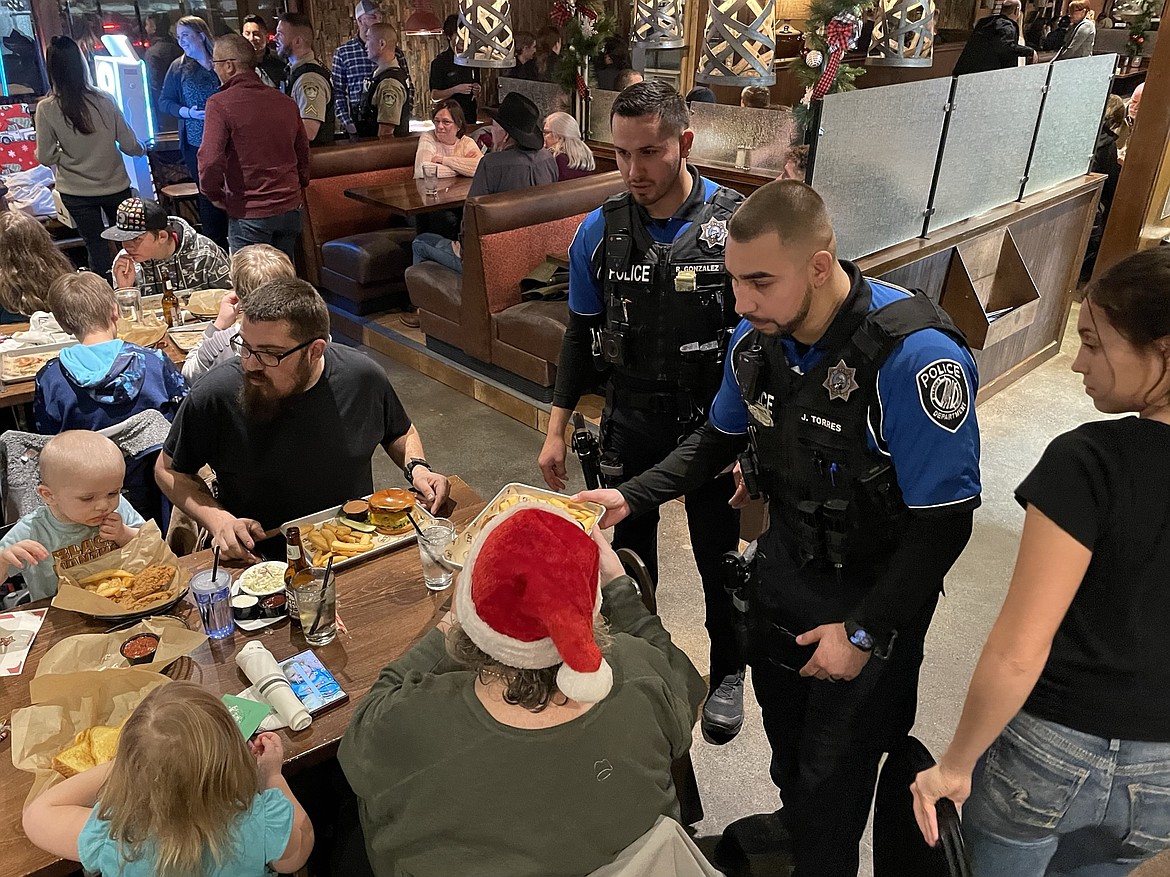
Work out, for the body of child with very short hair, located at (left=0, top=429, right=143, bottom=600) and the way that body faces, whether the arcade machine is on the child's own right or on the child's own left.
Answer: on the child's own left

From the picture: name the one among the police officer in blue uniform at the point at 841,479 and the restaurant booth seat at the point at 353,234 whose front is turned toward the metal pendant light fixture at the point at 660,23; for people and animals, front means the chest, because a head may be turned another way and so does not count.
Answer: the restaurant booth seat

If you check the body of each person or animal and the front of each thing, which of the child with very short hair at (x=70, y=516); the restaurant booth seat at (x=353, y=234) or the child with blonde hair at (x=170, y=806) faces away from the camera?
the child with blonde hair at (x=170, y=806)

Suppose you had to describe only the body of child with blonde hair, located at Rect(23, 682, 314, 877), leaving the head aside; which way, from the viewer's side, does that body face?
away from the camera

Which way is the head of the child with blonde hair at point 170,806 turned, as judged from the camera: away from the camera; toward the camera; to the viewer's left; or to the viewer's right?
away from the camera

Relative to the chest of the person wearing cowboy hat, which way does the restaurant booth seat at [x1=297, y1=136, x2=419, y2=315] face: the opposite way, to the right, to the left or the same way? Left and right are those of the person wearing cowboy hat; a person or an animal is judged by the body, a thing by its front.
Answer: the opposite way

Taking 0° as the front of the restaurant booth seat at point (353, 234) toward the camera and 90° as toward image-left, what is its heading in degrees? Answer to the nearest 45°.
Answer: approximately 315°

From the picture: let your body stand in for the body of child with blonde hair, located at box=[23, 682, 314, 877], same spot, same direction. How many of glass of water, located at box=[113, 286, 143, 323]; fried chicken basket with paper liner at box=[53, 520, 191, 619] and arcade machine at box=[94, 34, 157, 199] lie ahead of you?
3

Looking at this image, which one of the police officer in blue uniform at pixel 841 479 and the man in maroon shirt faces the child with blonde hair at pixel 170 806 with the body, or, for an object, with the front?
the police officer in blue uniform

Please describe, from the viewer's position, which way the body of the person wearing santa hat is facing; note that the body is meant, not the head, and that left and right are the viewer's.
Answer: facing away from the viewer

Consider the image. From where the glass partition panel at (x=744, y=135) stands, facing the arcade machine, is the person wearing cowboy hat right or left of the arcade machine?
left

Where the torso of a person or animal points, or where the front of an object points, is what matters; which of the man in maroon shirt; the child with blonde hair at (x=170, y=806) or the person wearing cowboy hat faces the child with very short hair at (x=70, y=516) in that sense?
the child with blonde hair at (x=170, y=806)
